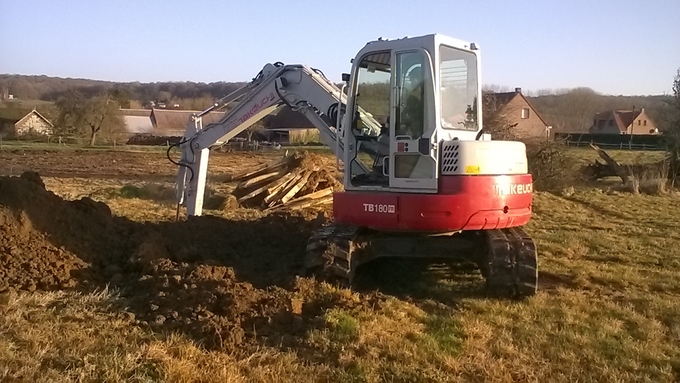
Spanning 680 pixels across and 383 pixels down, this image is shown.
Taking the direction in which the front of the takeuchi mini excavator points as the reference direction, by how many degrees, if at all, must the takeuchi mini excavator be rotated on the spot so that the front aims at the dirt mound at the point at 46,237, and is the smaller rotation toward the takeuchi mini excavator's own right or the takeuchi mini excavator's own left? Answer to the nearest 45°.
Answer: approximately 45° to the takeuchi mini excavator's own left

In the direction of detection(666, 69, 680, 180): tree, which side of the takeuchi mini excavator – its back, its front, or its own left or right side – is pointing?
right

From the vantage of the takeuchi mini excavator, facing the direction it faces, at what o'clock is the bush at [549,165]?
The bush is roughly at 2 o'clock from the takeuchi mini excavator.

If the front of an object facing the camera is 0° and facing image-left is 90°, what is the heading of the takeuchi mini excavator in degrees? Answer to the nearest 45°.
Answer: approximately 135°

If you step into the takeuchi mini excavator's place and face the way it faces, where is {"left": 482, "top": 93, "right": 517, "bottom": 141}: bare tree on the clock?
The bare tree is roughly at 2 o'clock from the takeuchi mini excavator.
